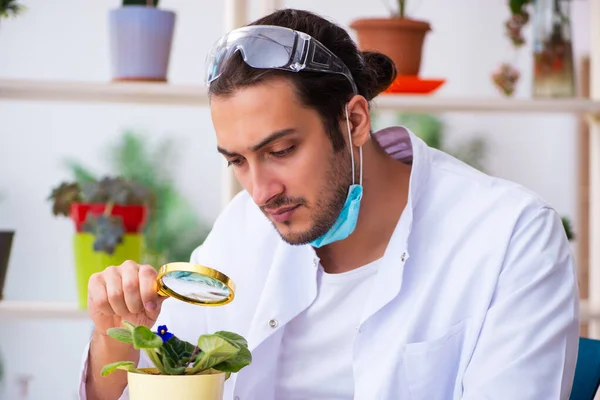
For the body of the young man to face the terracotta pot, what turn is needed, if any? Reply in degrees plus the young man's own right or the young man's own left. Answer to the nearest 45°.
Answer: approximately 135° to the young man's own right

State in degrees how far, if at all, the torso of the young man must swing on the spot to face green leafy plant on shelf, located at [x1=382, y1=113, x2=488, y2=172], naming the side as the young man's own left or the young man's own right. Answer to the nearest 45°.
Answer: approximately 135° to the young man's own right

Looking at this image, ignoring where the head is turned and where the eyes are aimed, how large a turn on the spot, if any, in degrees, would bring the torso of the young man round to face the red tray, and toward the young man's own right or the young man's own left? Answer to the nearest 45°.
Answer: approximately 135° to the young man's own right

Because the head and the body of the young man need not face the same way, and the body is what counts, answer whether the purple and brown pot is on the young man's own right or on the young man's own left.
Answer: on the young man's own right

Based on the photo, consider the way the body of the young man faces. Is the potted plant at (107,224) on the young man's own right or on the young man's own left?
on the young man's own right

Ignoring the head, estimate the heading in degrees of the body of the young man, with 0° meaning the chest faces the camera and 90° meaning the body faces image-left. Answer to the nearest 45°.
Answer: approximately 45°

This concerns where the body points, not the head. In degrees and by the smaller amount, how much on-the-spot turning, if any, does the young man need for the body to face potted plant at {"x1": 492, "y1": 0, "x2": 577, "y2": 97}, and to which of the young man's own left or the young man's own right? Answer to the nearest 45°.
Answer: approximately 180°

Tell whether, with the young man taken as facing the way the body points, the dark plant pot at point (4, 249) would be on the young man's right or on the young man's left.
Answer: on the young man's right

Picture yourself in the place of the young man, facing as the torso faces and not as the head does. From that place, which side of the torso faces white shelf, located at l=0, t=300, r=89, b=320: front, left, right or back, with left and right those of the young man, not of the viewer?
right

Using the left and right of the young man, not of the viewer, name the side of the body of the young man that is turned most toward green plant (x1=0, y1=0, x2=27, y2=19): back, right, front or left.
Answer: right
